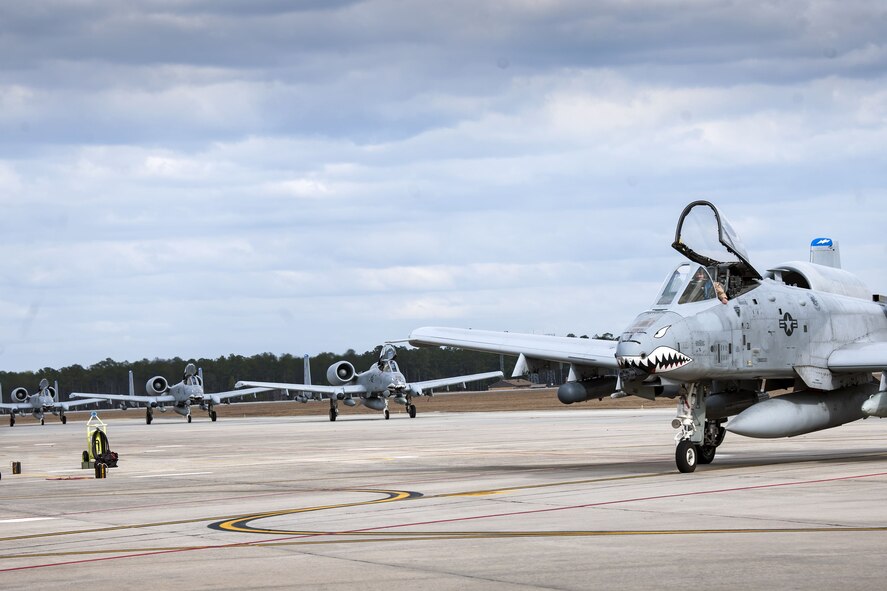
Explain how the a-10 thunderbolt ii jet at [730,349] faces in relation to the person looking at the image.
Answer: facing the viewer and to the left of the viewer

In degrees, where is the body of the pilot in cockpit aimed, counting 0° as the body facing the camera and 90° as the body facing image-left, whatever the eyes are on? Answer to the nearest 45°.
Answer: approximately 45°
